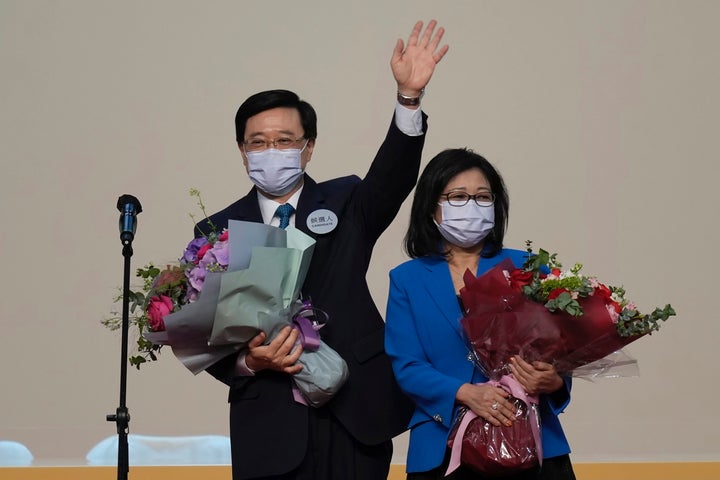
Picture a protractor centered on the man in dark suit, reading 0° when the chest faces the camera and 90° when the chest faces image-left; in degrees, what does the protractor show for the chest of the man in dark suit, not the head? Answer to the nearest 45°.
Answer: approximately 0°

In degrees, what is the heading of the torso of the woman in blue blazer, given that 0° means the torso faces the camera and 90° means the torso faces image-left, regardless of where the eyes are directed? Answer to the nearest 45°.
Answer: approximately 315°

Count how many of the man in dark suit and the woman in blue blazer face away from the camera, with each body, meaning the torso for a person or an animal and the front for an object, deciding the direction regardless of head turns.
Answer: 0

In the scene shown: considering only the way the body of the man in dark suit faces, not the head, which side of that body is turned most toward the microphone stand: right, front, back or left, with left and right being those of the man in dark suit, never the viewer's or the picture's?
right
